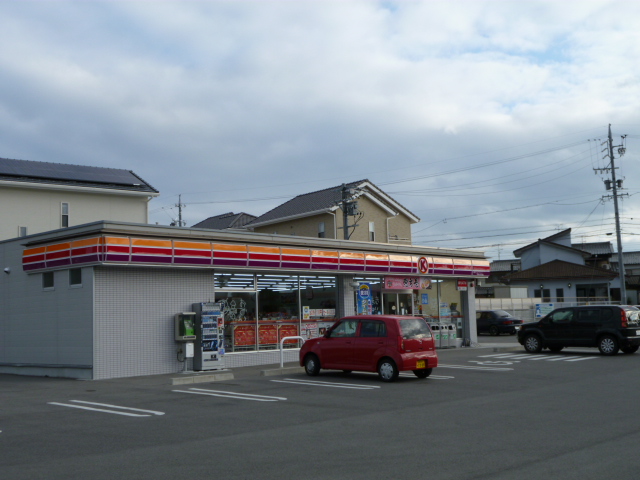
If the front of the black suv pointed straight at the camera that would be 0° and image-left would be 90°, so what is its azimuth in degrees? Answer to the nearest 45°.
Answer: approximately 135°

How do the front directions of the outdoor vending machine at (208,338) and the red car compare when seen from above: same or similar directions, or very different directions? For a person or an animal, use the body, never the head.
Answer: very different directions

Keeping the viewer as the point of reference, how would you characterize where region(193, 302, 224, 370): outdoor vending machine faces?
facing the viewer and to the right of the viewer

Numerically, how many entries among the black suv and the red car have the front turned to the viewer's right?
0

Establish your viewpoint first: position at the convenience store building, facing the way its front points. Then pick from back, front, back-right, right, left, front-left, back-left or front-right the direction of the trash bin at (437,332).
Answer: left

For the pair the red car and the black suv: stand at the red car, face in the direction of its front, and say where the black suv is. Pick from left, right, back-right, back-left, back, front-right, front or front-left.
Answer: right

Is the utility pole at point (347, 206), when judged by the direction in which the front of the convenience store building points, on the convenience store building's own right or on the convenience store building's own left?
on the convenience store building's own left
